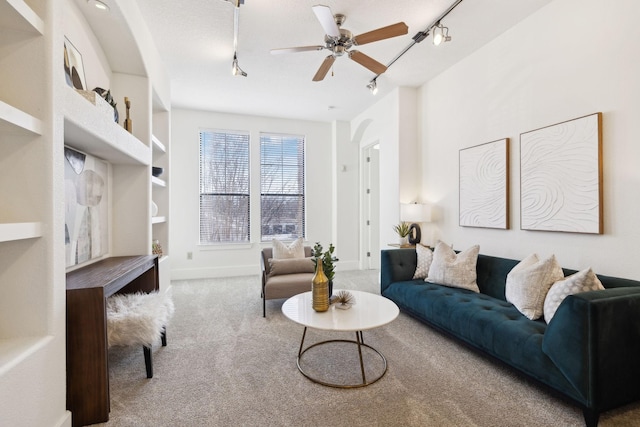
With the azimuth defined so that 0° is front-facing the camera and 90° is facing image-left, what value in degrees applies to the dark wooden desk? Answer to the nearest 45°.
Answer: approximately 315°

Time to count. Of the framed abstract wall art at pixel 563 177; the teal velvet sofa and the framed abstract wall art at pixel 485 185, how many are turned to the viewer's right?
0

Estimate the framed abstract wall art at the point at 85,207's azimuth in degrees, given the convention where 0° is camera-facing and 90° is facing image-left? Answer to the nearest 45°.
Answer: approximately 315°

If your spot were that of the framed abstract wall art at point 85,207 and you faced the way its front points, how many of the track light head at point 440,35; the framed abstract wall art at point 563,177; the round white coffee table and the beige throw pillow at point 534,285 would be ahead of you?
4

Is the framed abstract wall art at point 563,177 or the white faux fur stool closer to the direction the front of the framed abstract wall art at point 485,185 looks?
the white faux fur stool

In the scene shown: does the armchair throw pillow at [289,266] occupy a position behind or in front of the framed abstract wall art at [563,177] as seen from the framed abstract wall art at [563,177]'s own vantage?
in front

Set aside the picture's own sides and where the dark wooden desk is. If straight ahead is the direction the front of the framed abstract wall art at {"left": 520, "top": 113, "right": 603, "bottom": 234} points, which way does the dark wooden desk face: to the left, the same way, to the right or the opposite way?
the opposite way

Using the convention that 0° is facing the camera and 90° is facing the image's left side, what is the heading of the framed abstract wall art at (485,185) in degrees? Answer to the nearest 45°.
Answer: approximately 45°

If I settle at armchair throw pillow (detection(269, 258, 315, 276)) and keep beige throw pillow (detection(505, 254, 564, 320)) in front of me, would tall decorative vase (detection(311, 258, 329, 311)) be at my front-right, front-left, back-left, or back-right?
front-right

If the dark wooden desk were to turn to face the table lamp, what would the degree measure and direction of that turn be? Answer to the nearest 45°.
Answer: approximately 45° to its left

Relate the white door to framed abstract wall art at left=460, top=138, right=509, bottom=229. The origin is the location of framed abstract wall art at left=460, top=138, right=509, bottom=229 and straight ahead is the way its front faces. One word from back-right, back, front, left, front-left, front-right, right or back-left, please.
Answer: right
